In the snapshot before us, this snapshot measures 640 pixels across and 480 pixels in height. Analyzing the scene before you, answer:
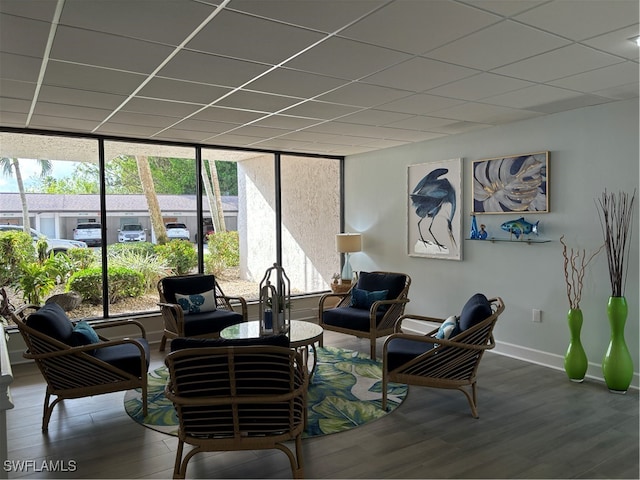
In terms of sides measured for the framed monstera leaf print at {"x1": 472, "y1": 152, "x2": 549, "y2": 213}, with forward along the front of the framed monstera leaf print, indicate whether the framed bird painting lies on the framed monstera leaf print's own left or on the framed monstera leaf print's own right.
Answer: on the framed monstera leaf print's own right

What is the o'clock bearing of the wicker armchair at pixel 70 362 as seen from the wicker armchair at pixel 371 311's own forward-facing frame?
the wicker armchair at pixel 70 362 is roughly at 12 o'clock from the wicker armchair at pixel 371 311.

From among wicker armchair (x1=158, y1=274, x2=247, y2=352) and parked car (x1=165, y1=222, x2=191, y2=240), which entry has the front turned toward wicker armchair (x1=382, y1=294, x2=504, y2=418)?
wicker armchair (x1=158, y1=274, x2=247, y2=352)

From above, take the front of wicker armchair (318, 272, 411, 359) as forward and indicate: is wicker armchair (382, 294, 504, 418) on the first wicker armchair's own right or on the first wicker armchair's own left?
on the first wicker armchair's own left

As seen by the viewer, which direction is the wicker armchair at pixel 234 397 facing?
away from the camera

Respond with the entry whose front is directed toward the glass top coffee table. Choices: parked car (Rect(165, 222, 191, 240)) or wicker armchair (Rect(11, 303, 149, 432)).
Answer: the wicker armchair

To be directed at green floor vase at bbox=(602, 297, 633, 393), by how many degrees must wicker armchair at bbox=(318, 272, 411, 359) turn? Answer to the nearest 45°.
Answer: approximately 90° to its left

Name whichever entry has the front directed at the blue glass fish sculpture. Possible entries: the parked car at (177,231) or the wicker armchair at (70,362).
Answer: the wicker armchair

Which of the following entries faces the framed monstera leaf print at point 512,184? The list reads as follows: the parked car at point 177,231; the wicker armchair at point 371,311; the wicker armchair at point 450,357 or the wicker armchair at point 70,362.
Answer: the wicker armchair at point 70,362

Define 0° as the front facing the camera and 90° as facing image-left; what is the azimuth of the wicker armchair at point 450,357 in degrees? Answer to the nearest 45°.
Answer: approximately 90°
